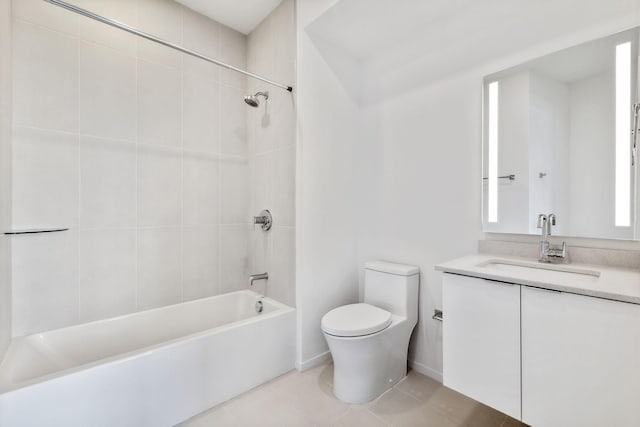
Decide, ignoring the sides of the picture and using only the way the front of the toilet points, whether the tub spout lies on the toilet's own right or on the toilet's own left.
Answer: on the toilet's own right

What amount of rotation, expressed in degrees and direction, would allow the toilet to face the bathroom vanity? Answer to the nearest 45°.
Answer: approximately 90° to its left

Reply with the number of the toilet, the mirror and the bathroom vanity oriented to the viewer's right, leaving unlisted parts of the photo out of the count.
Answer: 0

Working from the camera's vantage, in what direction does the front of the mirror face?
facing the viewer and to the left of the viewer

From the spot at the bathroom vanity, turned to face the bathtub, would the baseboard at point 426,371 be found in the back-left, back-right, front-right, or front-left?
front-right

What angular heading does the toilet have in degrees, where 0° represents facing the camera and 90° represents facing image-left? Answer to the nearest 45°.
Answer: approximately 45°

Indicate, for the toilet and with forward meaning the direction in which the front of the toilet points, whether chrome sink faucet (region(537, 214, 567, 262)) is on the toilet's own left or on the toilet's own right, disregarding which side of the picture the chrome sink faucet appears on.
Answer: on the toilet's own left

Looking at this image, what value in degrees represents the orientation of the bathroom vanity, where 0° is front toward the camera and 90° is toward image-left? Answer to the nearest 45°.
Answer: approximately 45°

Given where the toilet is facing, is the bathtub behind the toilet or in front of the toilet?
in front

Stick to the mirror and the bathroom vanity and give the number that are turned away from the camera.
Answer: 0

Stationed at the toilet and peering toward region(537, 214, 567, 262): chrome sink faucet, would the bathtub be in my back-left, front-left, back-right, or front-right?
back-right
